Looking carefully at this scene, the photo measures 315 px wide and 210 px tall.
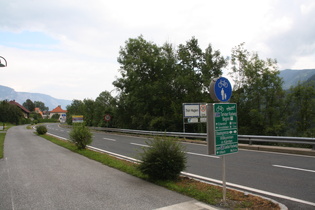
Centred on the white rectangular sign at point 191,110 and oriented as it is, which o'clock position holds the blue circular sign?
The blue circular sign is roughly at 12 o'clock from the white rectangular sign.

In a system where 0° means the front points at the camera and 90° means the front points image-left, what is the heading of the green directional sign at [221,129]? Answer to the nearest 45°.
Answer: approximately 315°

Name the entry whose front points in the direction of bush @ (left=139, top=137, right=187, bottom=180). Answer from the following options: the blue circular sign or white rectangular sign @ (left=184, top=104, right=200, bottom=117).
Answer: the white rectangular sign

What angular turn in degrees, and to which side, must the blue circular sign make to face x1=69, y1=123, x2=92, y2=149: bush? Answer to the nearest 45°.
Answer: approximately 180°

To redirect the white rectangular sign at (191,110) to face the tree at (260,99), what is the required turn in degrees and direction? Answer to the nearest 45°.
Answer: approximately 135° to its left

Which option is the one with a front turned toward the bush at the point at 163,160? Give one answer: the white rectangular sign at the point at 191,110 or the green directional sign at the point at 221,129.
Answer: the white rectangular sign

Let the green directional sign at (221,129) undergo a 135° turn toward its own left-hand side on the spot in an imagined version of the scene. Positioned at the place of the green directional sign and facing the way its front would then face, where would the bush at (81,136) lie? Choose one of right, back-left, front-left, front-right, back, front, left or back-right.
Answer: front-left

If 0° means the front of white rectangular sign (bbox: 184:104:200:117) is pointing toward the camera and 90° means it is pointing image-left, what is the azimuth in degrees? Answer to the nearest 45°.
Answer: approximately 0°

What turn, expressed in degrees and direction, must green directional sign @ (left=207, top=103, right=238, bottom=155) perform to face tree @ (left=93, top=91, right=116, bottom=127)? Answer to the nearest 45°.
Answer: approximately 180°

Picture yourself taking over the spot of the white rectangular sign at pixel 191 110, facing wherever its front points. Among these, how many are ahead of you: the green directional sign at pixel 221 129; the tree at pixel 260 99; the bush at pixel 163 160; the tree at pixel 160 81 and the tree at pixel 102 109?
2

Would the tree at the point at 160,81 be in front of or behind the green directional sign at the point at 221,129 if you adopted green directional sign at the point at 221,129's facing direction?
behind

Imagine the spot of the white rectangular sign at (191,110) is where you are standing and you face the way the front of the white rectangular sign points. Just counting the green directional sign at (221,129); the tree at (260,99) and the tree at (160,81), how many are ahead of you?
1
